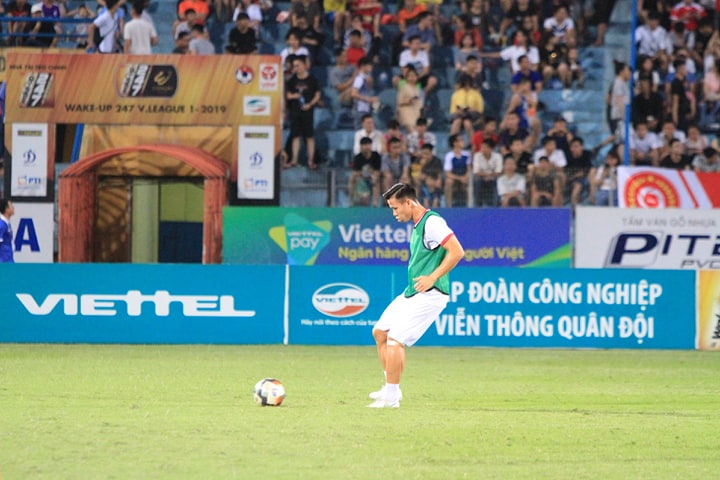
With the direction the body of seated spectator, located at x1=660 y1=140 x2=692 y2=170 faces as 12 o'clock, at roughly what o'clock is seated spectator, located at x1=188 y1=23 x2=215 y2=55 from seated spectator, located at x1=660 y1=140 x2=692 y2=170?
seated spectator, located at x1=188 y1=23 x2=215 y2=55 is roughly at 3 o'clock from seated spectator, located at x1=660 y1=140 x2=692 y2=170.

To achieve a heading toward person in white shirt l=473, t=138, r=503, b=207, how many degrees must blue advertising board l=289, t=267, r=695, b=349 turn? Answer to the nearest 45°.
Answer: approximately 180°

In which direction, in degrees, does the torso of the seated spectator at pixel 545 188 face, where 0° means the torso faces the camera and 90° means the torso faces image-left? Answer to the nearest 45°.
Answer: approximately 0°

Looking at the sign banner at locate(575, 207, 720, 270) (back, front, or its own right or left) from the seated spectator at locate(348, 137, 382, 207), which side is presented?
right

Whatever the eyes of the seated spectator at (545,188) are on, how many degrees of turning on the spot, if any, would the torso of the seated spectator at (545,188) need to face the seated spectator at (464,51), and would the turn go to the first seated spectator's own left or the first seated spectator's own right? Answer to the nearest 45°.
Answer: approximately 135° to the first seated spectator's own right

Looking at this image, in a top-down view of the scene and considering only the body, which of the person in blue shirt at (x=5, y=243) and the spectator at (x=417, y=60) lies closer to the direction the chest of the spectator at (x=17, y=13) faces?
the person in blue shirt

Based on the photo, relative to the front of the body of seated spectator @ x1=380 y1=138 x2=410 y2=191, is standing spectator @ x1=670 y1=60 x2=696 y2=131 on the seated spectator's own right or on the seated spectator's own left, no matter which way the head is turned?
on the seated spectator's own left

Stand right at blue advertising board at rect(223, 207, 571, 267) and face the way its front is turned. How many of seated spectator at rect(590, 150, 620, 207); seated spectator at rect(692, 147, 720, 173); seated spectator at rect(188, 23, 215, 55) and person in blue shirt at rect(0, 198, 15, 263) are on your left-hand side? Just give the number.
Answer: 2

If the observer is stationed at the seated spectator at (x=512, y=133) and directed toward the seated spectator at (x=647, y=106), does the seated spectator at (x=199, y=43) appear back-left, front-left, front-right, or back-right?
back-left
